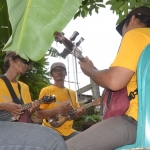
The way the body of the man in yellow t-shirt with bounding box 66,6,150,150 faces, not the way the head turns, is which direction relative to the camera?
to the viewer's left

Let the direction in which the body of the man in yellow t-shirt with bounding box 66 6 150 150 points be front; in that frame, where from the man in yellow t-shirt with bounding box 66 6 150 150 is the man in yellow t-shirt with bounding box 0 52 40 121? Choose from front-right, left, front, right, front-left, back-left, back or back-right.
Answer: front-right

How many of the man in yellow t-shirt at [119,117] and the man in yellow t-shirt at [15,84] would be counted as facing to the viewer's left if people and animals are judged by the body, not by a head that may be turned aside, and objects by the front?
1

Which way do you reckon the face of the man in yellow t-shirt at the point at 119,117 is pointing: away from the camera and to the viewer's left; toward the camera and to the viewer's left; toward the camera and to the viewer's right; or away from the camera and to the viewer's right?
away from the camera and to the viewer's left

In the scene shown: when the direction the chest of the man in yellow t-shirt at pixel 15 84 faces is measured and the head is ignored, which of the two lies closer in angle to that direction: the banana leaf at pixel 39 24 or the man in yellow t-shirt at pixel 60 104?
the banana leaf

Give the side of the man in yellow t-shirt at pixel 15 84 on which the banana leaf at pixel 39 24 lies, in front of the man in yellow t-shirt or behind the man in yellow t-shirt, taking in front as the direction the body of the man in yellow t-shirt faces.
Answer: in front

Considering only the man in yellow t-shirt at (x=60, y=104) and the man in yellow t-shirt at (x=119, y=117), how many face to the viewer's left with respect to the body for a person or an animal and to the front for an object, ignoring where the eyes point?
1

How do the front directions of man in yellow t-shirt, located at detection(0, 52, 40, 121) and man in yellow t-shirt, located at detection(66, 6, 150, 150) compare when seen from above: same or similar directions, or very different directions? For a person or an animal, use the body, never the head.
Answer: very different directions

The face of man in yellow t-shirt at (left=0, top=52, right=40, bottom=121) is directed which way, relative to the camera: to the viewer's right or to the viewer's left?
to the viewer's right

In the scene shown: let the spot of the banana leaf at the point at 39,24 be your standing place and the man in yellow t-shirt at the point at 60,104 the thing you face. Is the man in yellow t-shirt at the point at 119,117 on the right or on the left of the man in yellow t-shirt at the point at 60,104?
right

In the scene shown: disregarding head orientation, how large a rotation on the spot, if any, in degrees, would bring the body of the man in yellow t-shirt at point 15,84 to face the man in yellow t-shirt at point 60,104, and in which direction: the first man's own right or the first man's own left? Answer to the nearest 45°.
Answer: approximately 90° to the first man's own left

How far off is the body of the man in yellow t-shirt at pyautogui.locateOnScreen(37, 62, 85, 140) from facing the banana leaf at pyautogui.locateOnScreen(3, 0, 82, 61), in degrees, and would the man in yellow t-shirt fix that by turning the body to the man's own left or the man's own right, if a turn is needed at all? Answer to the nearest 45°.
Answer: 0° — they already face it
